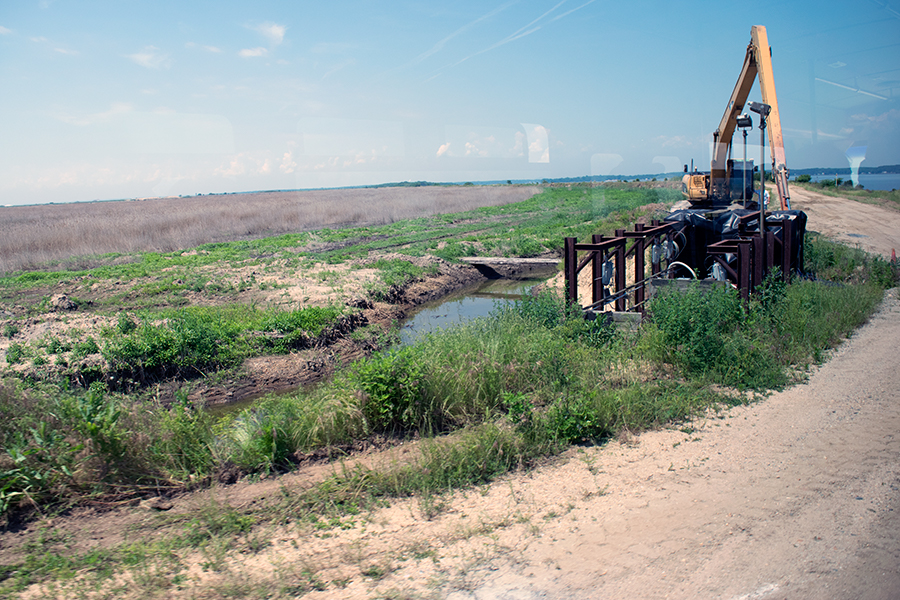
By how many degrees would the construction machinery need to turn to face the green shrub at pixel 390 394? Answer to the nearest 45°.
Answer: approximately 45° to its right

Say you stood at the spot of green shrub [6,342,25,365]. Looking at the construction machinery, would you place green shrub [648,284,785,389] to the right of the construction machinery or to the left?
right

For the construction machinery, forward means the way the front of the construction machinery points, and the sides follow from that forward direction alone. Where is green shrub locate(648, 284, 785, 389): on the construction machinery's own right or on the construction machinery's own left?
on the construction machinery's own right

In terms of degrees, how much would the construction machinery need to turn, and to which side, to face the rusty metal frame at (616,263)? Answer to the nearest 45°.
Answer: approximately 45° to its right
